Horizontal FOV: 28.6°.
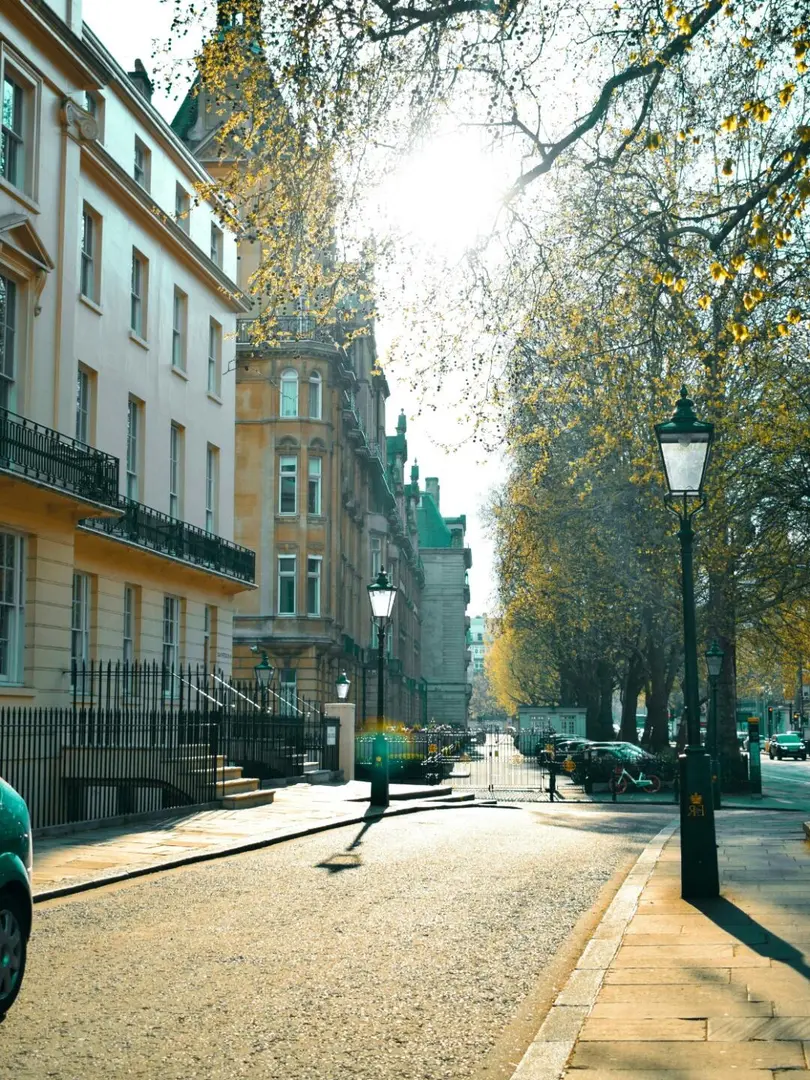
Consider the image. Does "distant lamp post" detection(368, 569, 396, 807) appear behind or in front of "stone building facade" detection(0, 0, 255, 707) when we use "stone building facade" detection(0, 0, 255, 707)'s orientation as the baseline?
in front

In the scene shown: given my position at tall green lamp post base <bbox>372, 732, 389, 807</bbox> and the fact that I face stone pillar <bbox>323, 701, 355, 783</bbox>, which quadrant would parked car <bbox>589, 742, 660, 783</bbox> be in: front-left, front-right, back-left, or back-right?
front-right

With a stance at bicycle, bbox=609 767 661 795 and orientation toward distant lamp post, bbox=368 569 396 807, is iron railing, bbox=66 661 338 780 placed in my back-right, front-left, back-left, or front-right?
front-right

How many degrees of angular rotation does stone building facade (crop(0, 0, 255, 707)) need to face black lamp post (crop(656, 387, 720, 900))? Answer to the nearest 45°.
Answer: approximately 45° to its right

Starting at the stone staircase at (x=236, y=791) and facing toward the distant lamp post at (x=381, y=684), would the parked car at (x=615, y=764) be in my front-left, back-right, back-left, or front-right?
front-left

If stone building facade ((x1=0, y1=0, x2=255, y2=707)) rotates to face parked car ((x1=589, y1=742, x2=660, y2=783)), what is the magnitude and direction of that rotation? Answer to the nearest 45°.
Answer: approximately 90° to its left

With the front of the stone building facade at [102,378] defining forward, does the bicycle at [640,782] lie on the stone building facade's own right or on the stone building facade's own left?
on the stone building facade's own left

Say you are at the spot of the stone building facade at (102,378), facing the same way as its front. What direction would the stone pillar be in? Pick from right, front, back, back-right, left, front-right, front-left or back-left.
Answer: left
